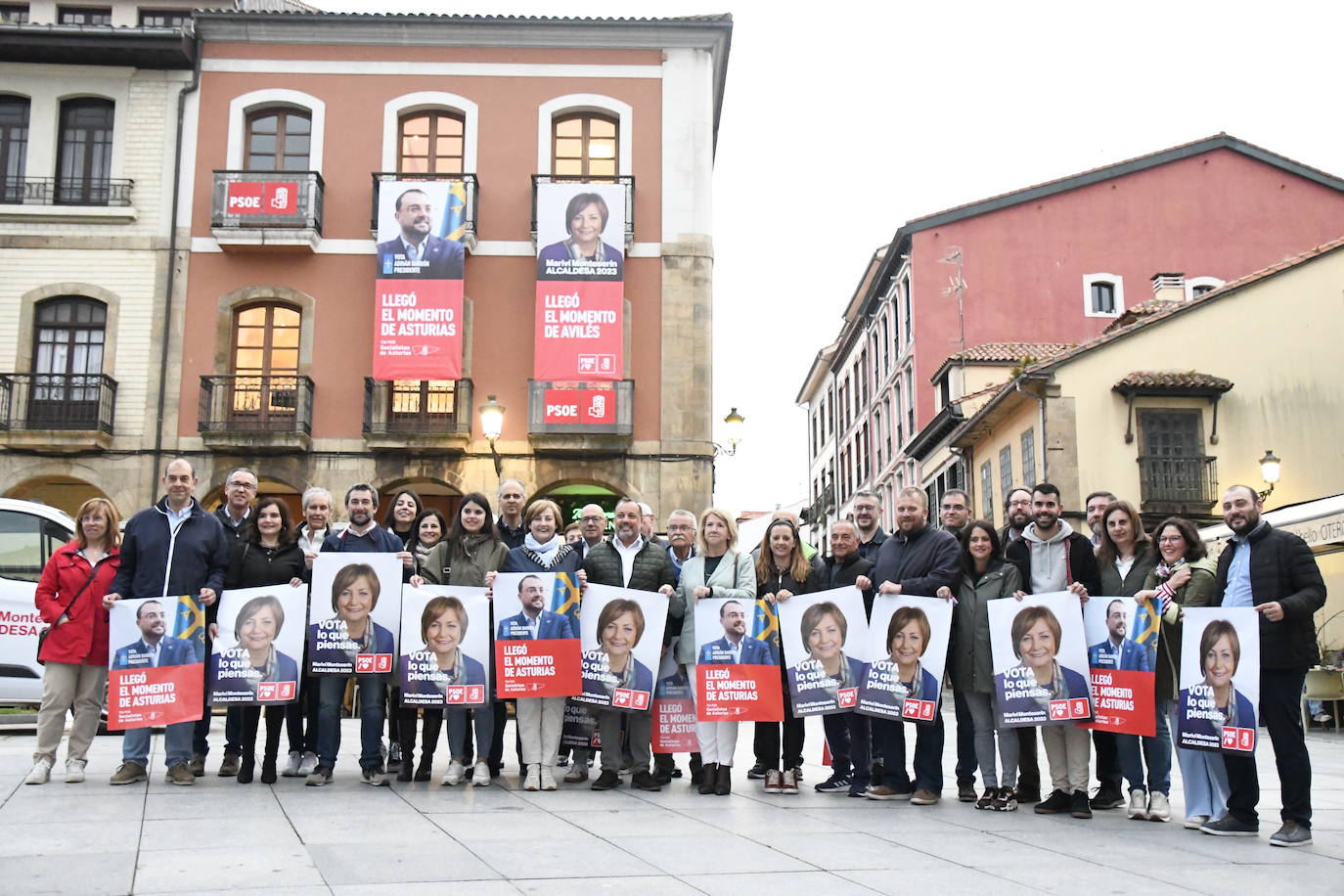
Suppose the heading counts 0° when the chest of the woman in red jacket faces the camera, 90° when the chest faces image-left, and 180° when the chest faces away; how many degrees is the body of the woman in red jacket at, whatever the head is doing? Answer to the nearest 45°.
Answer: approximately 0°

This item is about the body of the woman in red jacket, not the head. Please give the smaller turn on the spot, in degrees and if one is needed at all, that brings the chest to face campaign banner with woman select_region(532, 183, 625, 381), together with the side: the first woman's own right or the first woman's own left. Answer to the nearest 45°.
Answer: approximately 135° to the first woman's own left

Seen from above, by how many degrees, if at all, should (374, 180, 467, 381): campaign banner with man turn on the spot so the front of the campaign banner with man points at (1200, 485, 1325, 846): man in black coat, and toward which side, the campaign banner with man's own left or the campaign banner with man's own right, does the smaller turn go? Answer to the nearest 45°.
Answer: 0° — it already faces them

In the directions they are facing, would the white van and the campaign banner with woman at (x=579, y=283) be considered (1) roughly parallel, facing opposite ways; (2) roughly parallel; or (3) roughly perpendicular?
roughly perpendicular

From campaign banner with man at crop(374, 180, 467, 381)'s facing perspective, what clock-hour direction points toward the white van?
The white van is roughly at 1 o'clock from the campaign banner with man.

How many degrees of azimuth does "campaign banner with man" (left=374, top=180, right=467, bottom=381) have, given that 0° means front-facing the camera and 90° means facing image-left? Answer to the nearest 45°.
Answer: approximately 0°

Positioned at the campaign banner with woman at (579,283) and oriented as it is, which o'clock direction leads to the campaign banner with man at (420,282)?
The campaign banner with man is roughly at 3 o'clock from the campaign banner with woman.

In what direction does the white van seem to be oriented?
to the viewer's right
